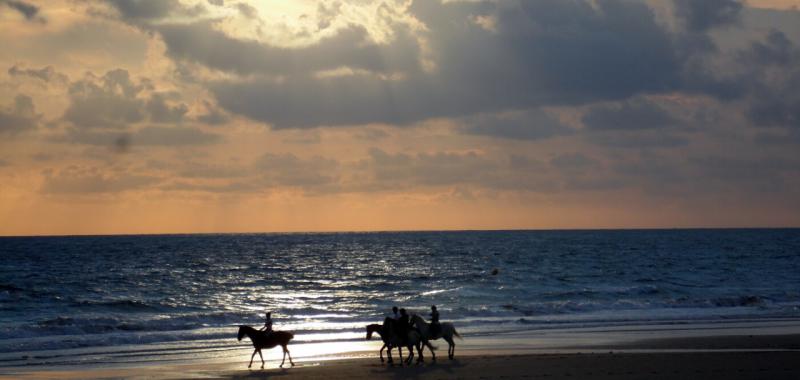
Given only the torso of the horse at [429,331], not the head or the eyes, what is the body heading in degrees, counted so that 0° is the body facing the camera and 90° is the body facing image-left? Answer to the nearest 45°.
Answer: approximately 90°
